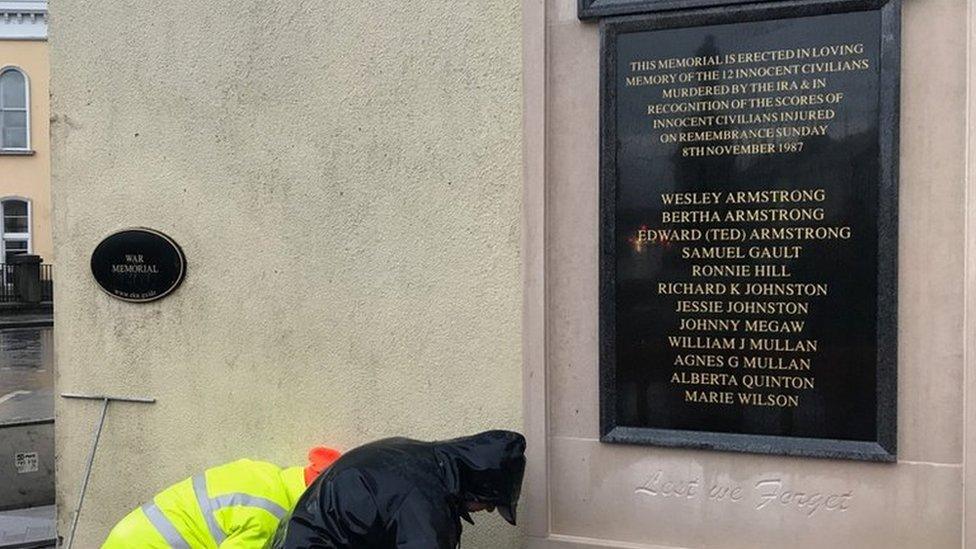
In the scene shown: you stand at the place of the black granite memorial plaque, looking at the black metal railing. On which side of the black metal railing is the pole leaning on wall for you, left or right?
left

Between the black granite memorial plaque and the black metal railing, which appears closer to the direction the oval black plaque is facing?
the black granite memorial plaque

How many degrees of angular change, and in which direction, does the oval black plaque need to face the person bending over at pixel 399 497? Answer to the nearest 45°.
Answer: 0° — it already faces them

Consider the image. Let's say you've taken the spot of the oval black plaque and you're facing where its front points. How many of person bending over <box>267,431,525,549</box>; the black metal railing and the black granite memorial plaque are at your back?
1

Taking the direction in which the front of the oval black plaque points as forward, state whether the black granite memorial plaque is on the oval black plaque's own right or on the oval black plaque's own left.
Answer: on the oval black plaque's own left

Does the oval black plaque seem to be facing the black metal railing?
no

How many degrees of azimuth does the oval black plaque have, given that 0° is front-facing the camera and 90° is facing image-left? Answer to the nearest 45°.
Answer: approximately 0°

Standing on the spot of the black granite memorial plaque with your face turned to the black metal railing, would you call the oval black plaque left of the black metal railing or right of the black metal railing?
left
